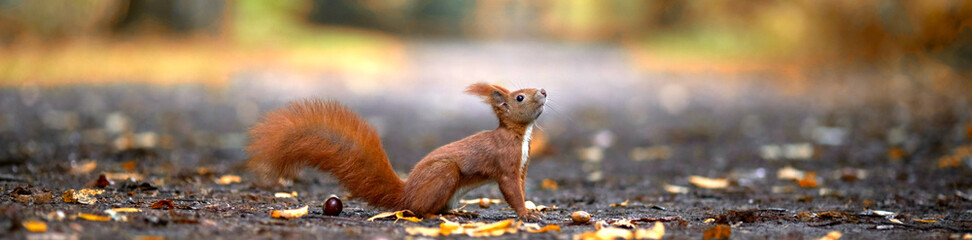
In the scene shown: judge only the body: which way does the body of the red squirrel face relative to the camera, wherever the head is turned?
to the viewer's right

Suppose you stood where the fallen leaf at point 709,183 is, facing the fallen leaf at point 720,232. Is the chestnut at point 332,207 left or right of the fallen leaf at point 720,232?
right

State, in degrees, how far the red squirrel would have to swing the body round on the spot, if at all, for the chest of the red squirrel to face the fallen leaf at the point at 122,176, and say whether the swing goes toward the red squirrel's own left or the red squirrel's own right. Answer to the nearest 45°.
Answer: approximately 135° to the red squirrel's own left

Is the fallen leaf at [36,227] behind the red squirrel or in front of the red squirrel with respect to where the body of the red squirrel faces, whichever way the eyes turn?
behind

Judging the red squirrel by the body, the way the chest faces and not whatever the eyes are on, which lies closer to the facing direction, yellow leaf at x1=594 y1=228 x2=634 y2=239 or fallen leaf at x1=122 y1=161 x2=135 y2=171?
the yellow leaf

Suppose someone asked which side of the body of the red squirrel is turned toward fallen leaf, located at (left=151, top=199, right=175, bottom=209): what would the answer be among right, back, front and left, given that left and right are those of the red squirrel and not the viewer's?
back

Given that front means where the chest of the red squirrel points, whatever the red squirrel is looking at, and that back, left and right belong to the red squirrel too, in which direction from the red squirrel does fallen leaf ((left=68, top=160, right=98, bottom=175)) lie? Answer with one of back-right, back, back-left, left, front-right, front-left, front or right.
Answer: back-left

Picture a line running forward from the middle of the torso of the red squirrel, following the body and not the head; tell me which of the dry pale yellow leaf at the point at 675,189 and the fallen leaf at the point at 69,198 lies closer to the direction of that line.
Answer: the dry pale yellow leaf

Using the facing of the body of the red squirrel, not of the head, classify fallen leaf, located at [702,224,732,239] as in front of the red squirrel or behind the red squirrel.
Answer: in front

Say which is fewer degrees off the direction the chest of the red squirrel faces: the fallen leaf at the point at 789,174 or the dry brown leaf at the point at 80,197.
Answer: the fallen leaf

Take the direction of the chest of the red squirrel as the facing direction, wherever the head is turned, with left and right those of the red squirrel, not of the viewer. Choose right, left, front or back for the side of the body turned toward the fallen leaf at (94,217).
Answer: back

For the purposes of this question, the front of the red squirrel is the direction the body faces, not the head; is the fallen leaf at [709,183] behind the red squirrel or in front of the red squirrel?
in front
